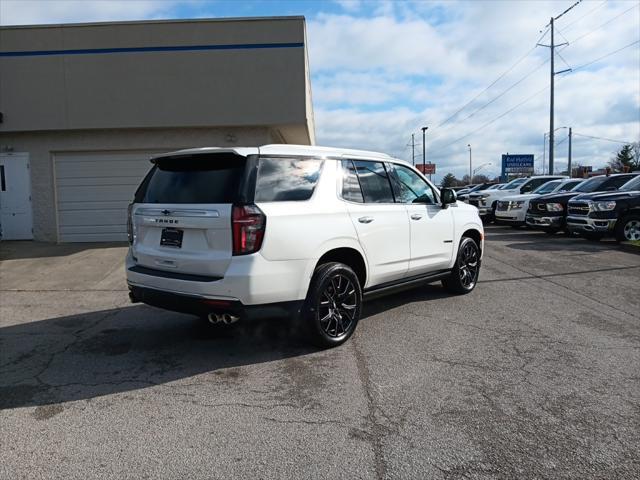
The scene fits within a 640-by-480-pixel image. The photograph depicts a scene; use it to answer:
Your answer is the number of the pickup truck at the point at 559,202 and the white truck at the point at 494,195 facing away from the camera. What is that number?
0

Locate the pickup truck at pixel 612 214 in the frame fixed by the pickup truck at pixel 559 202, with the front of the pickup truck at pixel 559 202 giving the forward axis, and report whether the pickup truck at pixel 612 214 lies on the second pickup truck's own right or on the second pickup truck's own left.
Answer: on the second pickup truck's own left

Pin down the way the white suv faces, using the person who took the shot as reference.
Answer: facing away from the viewer and to the right of the viewer

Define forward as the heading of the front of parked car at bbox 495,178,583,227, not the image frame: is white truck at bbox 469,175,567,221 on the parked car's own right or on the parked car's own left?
on the parked car's own right

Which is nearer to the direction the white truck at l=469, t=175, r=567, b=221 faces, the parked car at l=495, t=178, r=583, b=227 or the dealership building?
the dealership building

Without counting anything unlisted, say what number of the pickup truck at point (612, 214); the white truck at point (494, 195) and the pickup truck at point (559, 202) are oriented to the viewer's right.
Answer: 0

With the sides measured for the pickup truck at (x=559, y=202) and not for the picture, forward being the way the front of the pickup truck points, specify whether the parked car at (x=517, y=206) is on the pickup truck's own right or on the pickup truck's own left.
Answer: on the pickup truck's own right

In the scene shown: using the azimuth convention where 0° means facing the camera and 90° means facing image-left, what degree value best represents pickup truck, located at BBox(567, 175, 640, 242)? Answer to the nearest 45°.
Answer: approximately 45°

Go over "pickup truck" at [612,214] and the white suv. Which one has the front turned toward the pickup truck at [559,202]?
the white suv

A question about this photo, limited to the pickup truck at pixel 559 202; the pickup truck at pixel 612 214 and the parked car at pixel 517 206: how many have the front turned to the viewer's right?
0

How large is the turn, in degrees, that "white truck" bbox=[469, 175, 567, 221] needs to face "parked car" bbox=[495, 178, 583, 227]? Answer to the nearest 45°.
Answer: approximately 45° to its left

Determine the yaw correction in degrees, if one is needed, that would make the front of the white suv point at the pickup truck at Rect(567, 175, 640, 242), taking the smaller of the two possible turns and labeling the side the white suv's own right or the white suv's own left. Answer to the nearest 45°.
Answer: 0° — it already faces it

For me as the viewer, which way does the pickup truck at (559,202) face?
facing the viewer and to the left of the viewer

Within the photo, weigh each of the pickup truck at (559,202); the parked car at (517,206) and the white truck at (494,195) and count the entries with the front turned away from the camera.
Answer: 0

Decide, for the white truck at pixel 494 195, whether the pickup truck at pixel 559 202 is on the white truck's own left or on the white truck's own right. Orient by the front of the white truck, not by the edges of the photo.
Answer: on the white truck's own left
